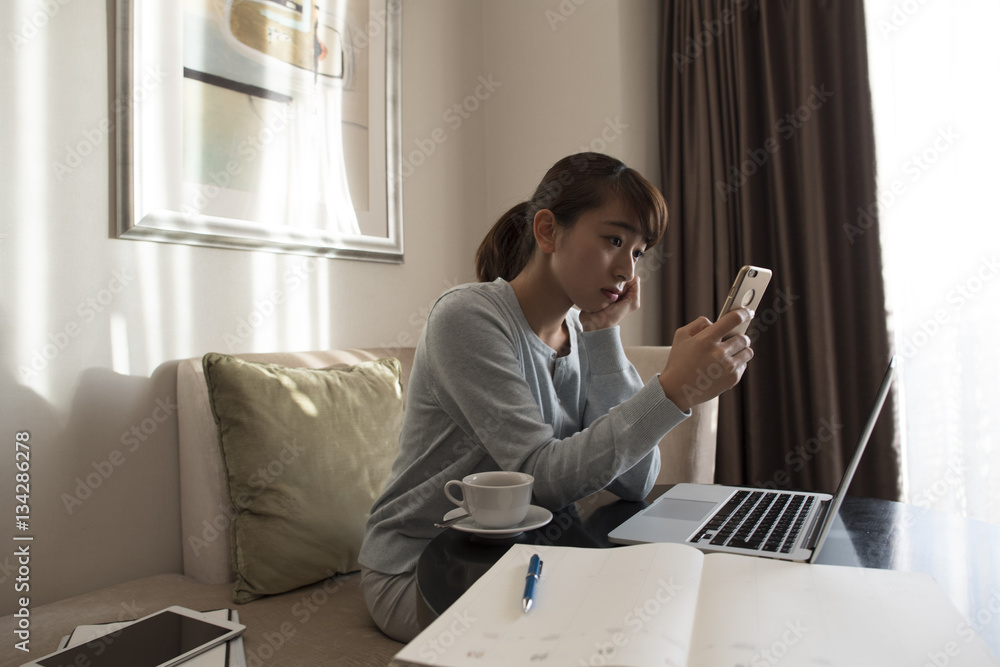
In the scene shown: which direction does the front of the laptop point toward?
to the viewer's left

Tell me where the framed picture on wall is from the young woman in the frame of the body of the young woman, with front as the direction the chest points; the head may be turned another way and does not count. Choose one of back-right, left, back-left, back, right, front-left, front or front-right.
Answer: back

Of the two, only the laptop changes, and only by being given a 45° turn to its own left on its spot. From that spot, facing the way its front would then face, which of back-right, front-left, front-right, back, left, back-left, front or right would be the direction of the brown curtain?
back-right

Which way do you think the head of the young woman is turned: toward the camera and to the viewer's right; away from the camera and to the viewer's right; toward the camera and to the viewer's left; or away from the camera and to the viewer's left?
toward the camera and to the viewer's right

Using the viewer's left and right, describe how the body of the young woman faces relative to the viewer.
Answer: facing the viewer and to the right of the viewer

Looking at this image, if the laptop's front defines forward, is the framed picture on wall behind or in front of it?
in front

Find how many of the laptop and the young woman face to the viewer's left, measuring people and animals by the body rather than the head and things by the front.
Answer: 1

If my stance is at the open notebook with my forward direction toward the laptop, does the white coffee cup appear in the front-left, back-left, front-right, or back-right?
front-left

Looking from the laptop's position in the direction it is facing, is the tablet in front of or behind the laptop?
in front
